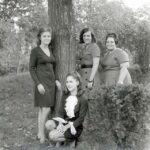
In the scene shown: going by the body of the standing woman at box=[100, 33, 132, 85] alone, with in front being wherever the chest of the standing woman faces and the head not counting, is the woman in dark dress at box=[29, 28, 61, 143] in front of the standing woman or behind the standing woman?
in front

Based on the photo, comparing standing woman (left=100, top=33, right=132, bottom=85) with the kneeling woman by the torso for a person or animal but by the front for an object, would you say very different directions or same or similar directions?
same or similar directions

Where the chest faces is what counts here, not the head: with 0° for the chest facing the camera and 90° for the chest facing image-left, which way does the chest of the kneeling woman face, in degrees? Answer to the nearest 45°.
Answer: approximately 45°

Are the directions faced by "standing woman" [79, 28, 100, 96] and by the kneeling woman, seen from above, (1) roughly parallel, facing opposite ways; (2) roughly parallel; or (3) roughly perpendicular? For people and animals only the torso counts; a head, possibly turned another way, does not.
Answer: roughly parallel

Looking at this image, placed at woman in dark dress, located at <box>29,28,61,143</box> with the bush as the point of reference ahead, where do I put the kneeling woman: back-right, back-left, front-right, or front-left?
front-right

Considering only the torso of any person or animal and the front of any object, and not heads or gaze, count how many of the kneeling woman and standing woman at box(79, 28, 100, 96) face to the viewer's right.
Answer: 0

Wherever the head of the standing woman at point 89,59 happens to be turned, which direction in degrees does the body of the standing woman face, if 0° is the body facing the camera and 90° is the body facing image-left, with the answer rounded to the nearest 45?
approximately 45°

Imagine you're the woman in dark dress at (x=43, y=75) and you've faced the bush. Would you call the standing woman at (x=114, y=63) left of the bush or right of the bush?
left

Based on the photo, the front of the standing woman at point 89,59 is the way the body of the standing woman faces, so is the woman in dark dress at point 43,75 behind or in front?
in front

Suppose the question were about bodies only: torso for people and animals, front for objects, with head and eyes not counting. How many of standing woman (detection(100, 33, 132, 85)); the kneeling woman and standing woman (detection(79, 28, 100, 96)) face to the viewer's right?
0

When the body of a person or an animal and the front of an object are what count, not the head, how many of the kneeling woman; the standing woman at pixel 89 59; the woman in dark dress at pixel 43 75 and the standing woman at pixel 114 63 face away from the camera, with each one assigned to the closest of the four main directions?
0

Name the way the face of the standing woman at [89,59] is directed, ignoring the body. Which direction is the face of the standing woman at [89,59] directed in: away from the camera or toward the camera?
toward the camera

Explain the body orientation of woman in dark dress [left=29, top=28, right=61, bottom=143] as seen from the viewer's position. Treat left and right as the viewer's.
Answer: facing the viewer and to the right of the viewer

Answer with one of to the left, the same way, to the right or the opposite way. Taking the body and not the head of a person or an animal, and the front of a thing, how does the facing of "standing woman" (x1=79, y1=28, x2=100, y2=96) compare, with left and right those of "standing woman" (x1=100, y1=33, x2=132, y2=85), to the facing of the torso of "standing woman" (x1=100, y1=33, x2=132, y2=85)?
the same way
